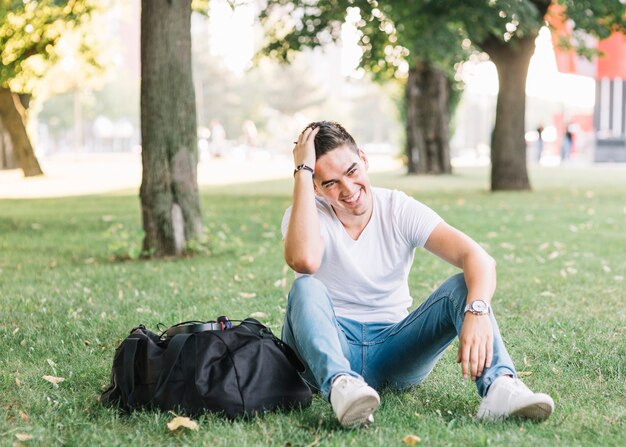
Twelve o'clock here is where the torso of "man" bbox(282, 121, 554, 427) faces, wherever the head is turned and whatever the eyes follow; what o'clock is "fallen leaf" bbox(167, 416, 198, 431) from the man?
The fallen leaf is roughly at 2 o'clock from the man.

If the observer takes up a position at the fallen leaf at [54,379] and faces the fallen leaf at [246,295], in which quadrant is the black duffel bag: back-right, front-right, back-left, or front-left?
back-right

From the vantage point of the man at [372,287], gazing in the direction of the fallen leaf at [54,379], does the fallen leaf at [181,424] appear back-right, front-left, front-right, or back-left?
front-left

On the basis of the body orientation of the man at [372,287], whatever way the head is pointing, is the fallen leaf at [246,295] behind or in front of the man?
behind

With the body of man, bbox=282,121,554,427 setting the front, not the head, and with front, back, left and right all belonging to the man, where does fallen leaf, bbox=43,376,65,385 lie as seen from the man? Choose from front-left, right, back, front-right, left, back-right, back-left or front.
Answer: right

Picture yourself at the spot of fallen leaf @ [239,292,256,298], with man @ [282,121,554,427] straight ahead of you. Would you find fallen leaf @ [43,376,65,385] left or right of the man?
right

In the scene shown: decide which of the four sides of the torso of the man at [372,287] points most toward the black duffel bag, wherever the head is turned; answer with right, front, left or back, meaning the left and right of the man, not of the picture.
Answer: right

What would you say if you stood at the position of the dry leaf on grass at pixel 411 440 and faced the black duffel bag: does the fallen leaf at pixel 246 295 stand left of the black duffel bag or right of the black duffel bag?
right

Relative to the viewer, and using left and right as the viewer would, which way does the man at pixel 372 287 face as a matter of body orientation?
facing the viewer
